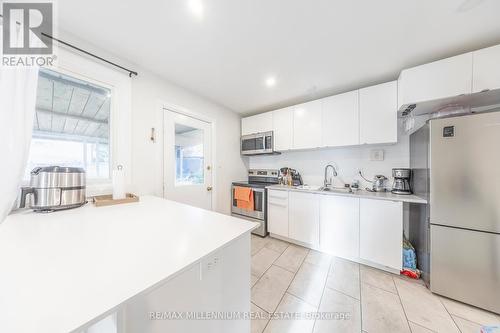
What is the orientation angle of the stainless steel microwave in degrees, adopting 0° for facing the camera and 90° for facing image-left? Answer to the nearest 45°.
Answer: approximately 45°

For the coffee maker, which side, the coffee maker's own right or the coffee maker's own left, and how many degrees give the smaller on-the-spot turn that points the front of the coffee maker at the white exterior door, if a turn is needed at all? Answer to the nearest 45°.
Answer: approximately 45° to the coffee maker's own right

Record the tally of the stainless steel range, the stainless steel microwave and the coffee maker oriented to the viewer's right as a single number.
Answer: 0

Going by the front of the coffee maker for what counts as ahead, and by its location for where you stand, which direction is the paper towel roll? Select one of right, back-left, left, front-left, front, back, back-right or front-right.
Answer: front-right

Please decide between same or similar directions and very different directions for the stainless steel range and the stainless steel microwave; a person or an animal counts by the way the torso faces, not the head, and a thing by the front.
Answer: same or similar directions

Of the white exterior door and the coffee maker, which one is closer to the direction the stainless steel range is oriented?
the white exterior door

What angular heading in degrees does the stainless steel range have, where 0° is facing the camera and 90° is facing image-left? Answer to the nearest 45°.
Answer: approximately 45°

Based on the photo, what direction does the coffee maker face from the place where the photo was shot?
facing the viewer

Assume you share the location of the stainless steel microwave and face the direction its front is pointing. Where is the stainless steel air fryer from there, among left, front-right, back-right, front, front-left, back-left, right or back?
front

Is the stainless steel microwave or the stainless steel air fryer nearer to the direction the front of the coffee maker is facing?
the stainless steel air fryer

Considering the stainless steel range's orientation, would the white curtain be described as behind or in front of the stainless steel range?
in front

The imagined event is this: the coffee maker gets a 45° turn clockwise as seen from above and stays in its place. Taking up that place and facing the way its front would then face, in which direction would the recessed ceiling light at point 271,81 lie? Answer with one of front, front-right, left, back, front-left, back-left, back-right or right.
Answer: front

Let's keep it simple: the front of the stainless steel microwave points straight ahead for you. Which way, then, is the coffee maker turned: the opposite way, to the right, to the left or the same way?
the same way

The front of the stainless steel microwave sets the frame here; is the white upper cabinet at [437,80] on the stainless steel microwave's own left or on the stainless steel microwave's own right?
on the stainless steel microwave's own left

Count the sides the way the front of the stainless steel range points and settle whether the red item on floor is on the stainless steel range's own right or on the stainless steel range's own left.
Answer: on the stainless steel range's own left

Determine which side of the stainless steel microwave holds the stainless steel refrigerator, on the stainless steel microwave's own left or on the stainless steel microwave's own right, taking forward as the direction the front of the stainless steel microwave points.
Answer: on the stainless steel microwave's own left

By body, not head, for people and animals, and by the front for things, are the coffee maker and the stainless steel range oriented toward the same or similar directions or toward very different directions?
same or similar directions
